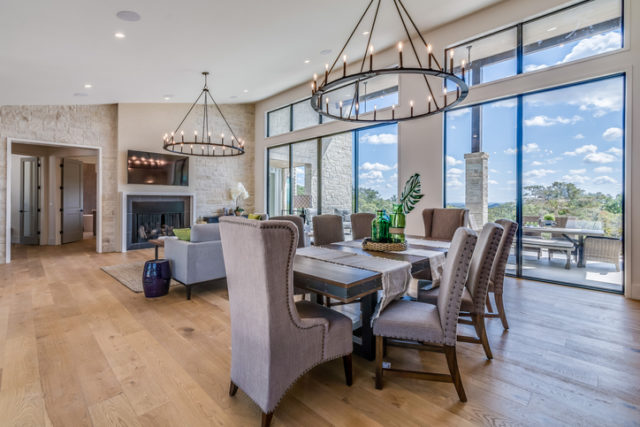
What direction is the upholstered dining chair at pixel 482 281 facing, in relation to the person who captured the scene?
facing to the left of the viewer

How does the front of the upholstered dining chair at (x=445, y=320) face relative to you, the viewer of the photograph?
facing to the left of the viewer

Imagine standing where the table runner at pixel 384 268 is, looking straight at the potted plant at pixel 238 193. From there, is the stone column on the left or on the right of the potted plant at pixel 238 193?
right

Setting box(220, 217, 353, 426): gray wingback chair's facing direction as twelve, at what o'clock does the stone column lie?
The stone column is roughly at 12 o'clock from the gray wingback chair.

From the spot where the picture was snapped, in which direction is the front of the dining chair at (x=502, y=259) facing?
facing to the left of the viewer

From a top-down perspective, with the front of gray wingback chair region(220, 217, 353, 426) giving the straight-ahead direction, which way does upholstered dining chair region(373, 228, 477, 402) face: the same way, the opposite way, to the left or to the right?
to the left

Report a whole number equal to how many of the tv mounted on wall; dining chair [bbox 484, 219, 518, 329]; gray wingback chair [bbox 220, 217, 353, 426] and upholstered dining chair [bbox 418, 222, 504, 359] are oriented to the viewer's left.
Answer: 2

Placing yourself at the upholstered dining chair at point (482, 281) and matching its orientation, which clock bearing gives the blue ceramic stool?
The blue ceramic stool is roughly at 12 o'clock from the upholstered dining chair.

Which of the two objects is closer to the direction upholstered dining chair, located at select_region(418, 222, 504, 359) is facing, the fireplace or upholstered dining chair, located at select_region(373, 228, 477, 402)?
the fireplace

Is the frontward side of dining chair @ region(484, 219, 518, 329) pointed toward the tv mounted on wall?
yes

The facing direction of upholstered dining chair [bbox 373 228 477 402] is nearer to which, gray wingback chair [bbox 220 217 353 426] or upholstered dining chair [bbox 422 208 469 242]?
the gray wingback chair

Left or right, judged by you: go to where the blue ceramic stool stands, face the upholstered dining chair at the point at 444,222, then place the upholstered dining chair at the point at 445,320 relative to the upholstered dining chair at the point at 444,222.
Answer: right

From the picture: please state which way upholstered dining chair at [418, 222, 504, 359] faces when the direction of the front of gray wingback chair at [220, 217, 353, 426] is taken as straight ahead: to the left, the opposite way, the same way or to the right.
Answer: to the left
